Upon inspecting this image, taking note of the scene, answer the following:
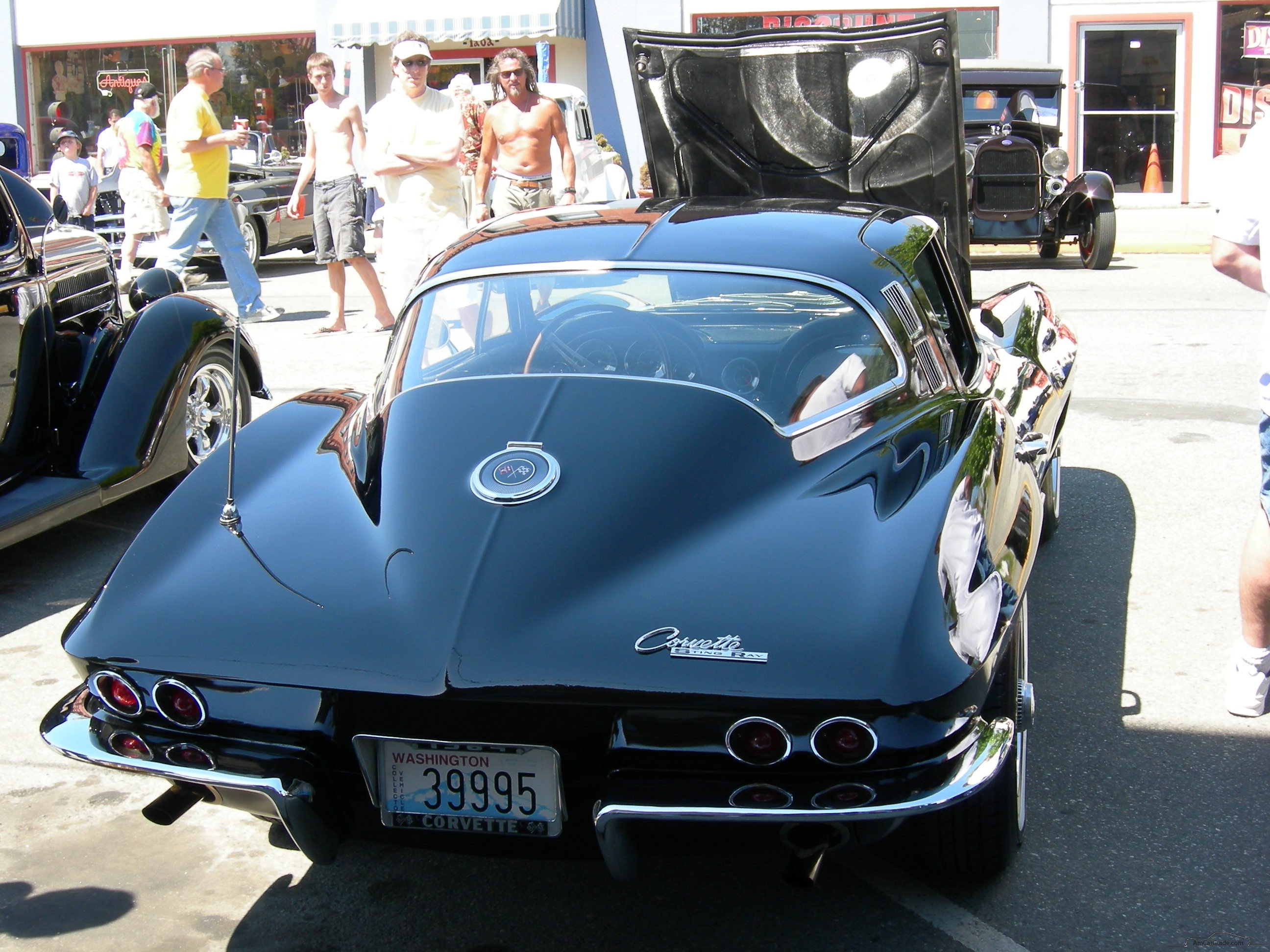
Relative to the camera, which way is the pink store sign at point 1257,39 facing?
toward the camera

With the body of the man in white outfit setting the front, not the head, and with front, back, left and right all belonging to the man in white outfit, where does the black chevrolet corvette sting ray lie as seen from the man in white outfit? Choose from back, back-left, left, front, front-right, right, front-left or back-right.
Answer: front

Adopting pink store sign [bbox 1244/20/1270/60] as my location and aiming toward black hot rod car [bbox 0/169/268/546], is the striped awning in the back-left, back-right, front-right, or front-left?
front-right

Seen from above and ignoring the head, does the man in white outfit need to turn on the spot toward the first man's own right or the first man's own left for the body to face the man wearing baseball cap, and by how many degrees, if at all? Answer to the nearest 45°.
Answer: approximately 135° to the first man's own right

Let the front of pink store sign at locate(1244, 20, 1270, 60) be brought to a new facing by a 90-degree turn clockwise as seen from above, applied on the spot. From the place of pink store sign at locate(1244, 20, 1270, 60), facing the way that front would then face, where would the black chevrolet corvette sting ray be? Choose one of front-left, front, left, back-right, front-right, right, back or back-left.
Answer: left

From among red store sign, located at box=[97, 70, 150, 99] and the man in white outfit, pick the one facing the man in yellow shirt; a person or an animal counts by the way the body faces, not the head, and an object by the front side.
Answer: the red store sign

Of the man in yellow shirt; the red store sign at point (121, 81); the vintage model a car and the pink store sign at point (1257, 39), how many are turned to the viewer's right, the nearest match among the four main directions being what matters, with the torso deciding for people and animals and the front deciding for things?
1

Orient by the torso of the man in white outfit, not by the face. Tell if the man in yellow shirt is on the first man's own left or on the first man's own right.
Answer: on the first man's own right

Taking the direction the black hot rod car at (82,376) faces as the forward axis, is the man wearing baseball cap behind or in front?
in front

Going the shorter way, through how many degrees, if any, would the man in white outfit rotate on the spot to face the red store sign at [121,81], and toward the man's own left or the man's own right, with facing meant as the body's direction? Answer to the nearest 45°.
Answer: approximately 180°

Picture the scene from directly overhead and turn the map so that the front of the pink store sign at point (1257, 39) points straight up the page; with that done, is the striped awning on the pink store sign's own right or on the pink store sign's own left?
on the pink store sign's own right

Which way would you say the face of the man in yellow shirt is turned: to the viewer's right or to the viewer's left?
to the viewer's right

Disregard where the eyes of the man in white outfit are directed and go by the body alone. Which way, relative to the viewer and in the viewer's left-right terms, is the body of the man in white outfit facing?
facing the viewer

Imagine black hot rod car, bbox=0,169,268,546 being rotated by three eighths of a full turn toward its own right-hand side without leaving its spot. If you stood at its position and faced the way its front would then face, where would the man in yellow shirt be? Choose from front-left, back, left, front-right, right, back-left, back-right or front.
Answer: back

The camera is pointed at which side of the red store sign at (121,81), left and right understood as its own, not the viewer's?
front
